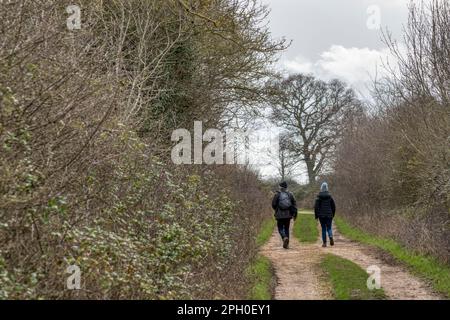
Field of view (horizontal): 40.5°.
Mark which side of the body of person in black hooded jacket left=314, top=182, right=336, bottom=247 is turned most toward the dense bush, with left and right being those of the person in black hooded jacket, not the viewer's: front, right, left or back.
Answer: back

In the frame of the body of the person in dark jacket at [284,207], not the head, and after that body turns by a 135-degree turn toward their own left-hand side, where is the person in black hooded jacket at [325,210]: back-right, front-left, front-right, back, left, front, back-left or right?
back

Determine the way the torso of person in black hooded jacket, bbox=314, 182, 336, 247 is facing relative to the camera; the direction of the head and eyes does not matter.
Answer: away from the camera

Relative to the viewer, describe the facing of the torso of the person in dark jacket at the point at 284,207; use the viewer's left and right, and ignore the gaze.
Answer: facing away from the viewer

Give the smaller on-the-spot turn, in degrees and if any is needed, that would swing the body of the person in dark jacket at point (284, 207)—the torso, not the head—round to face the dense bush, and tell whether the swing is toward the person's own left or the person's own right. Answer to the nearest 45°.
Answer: approximately 180°
